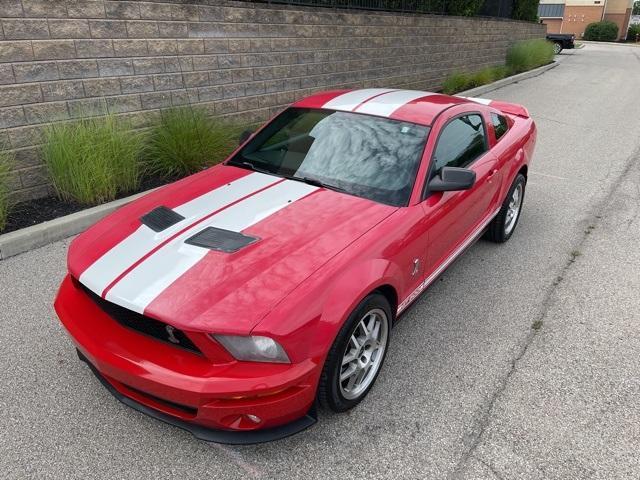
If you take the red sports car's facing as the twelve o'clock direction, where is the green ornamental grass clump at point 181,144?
The green ornamental grass clump is roughly at 4 o'clock from the red sports car.

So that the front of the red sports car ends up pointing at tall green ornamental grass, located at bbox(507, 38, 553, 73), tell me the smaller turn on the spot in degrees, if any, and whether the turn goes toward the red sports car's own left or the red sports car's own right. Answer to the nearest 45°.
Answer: approximately 180°

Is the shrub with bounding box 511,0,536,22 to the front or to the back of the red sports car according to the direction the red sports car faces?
to the back

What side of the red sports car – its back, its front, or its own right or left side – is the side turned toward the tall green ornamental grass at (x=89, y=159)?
right

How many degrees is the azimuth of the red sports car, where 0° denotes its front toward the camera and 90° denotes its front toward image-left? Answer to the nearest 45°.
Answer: approximately 45°

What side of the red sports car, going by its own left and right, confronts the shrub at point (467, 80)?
back

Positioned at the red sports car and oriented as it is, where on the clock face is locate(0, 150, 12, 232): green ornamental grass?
The green ornamental grass is roughly at 3 o'clock from the red sports car.

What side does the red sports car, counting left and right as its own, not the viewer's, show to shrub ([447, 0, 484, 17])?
back
